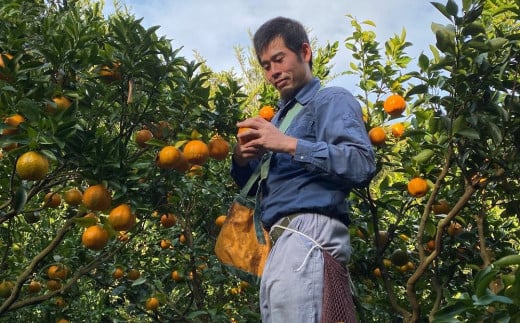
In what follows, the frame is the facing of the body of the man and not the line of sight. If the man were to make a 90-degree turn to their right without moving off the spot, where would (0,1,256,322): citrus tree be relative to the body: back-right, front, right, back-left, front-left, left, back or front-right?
front

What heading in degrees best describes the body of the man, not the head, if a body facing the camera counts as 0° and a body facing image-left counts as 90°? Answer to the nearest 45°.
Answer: approximately 45°
